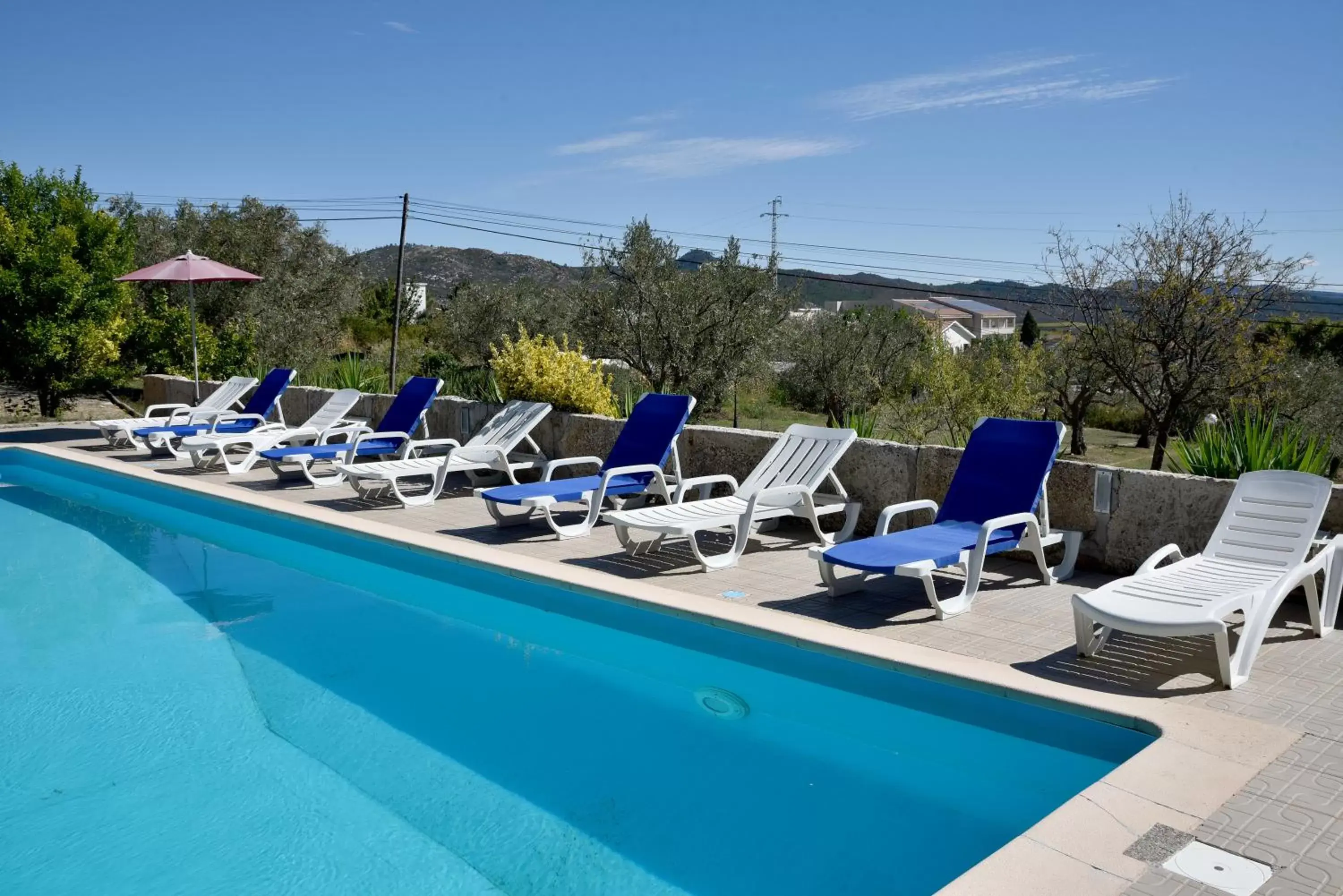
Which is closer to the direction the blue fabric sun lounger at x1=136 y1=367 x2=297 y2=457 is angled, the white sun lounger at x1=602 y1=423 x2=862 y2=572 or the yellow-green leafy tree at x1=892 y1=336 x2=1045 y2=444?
the white sun lounger

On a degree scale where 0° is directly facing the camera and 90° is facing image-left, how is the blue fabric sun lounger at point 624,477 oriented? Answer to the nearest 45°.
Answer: approximately 45°

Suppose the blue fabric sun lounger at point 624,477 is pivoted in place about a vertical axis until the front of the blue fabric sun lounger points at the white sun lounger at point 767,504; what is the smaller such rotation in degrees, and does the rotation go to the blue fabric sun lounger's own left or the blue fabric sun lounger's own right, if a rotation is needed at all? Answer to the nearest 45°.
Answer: approximately 90° to the blue fabric sun lounger's own left

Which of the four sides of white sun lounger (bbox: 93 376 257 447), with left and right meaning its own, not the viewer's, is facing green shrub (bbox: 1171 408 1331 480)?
left

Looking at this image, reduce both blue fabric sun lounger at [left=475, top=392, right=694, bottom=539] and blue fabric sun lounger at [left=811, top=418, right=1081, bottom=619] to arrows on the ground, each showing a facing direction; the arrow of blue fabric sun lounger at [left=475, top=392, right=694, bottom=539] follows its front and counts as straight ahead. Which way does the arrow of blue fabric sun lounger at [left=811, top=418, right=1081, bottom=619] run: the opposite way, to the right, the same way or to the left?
the same way

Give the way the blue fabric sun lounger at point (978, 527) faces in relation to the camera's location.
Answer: facing the viewer and to the left of the viewer

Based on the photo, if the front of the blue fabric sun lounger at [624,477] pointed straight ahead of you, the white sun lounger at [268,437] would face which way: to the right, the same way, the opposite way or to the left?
the same way

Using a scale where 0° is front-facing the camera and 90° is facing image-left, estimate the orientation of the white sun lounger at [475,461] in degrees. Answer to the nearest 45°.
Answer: approximately 45°

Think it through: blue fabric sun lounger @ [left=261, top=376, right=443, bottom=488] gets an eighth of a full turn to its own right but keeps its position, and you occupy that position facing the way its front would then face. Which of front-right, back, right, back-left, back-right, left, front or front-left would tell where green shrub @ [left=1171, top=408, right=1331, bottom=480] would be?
back-left

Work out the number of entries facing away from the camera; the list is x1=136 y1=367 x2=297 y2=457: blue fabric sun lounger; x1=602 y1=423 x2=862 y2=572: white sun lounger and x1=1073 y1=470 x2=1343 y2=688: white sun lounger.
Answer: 0

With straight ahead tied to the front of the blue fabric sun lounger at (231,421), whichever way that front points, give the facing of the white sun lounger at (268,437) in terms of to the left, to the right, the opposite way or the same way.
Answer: the same way
